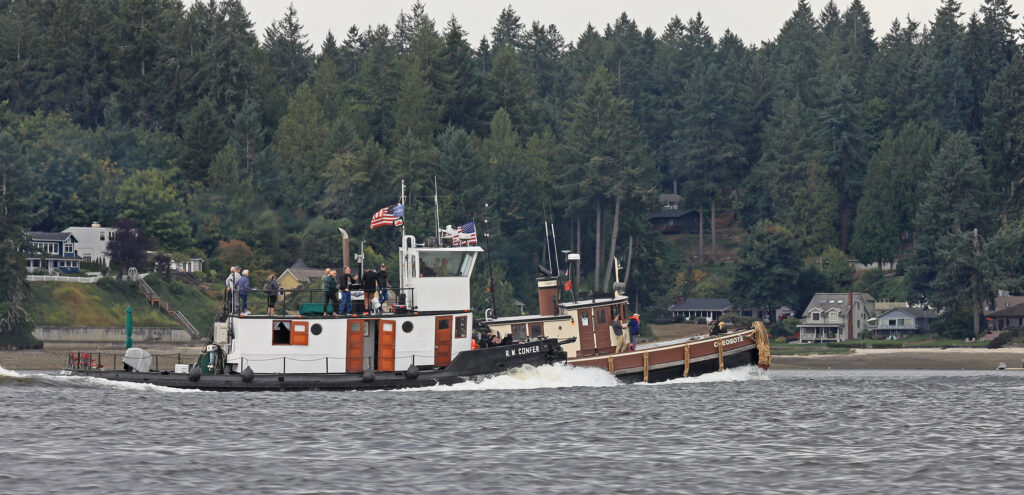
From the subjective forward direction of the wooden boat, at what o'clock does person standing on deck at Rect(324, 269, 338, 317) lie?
The person standing on deck is roughly at 5 o'clock from the wooden boat.

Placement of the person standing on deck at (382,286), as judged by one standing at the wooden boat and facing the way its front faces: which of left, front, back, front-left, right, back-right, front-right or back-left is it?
back-right

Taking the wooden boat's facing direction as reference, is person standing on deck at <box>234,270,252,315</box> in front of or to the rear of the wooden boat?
to the rear

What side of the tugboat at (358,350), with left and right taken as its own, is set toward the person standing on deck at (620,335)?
front

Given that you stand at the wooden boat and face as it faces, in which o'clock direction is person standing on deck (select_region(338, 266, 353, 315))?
The person standing on deck is roughly at 5 o'clock from the wooden boat.

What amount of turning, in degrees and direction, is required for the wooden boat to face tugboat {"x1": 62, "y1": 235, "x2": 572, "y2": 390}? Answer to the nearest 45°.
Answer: approximately 135° to its right

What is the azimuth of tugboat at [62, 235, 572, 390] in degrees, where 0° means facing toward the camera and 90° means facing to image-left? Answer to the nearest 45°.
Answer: approximately 270°

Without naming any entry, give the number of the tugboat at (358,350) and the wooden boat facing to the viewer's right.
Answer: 2

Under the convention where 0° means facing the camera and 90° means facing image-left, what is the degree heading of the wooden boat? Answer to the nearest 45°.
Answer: approximately 270°

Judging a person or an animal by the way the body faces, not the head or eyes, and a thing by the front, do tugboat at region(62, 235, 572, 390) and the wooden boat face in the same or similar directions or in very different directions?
same or similar directions
